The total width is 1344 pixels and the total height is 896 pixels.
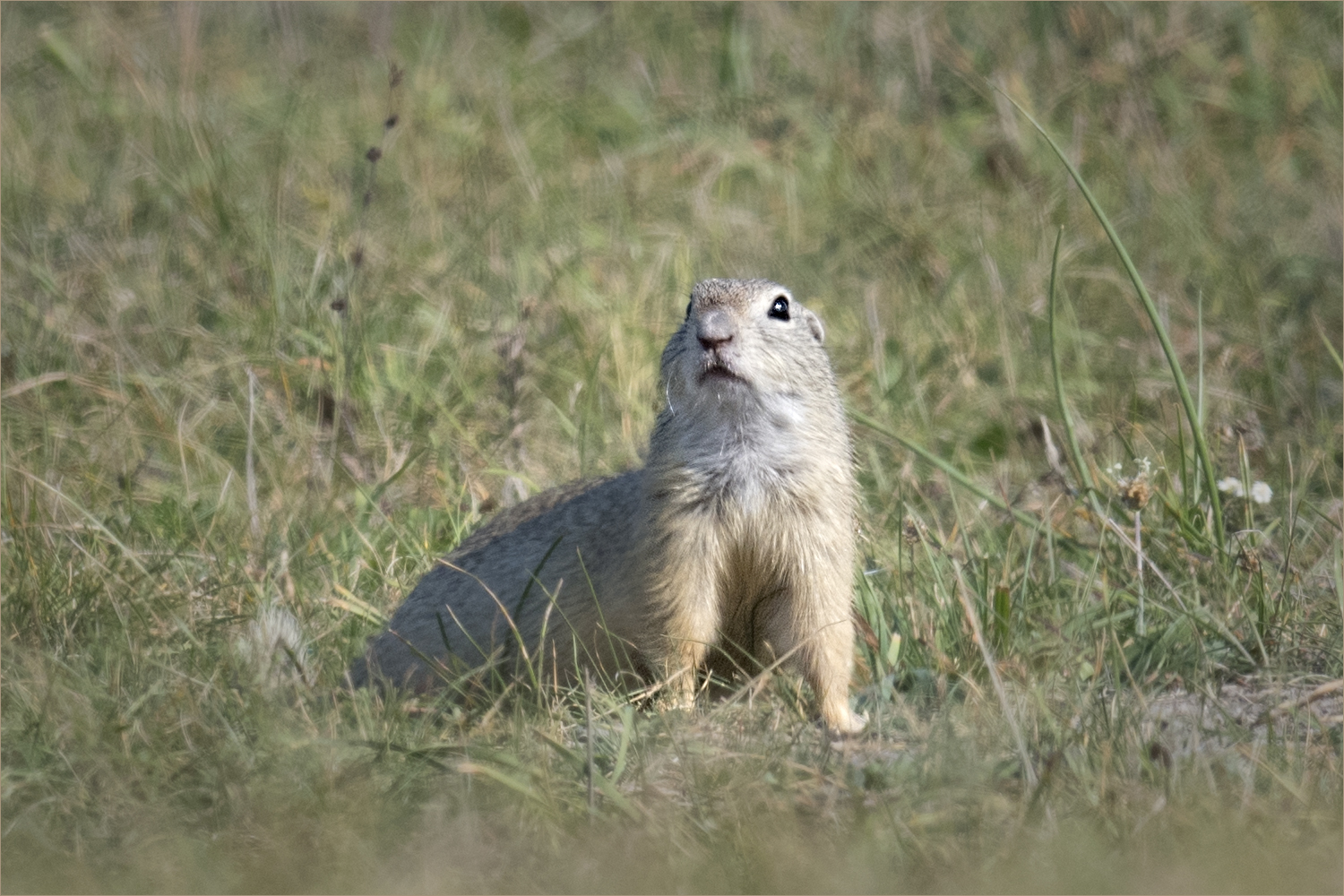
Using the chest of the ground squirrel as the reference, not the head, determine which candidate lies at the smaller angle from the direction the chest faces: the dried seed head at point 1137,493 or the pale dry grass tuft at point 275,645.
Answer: the dried seed head

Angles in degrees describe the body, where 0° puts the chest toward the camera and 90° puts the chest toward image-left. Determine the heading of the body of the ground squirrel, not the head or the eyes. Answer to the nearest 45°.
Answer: approximately 315°

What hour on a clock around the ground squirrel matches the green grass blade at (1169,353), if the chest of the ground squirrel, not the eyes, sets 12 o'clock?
The green grass blade is roughly at 10 o'clock from the ground squirrel.

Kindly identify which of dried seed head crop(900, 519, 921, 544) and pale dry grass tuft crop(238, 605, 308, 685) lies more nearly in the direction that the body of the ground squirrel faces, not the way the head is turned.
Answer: the dried seed head

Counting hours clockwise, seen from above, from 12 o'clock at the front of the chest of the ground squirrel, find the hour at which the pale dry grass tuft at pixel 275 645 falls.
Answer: The pale dry grass tuft is roughly at 5 o'clock from the ground squirrel.

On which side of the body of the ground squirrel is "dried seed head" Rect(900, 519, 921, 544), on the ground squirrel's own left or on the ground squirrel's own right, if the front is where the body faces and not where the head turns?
on the ground squirrel's own left
